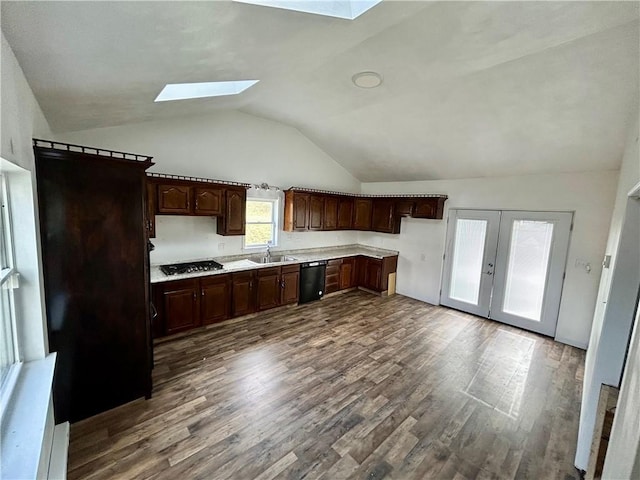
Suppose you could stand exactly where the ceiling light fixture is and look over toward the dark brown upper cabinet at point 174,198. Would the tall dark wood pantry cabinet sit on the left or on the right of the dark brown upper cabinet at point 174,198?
left

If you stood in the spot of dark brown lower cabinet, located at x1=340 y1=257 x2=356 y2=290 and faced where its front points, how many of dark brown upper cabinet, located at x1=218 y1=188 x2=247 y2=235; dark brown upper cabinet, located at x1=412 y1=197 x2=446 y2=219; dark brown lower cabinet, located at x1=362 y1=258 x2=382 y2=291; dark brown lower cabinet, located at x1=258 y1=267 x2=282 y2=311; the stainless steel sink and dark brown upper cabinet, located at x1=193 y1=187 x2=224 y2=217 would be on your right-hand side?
4

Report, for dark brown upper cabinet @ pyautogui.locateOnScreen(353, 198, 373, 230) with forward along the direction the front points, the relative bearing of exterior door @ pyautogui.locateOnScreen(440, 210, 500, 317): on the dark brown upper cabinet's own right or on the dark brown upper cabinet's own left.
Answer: on the dark brown upper cabinet's own left

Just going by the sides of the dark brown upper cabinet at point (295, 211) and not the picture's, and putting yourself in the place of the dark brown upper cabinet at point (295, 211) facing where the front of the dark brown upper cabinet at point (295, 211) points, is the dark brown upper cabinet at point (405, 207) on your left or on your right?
on your left

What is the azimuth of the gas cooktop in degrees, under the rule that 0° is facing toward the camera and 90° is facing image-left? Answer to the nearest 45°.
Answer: approximately 0°

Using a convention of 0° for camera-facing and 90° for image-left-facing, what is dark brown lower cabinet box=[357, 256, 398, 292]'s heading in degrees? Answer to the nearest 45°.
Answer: approximately 45°

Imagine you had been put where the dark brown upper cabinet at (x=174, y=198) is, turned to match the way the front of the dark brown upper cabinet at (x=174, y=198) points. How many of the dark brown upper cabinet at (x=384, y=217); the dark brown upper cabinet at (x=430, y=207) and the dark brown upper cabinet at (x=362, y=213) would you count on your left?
3

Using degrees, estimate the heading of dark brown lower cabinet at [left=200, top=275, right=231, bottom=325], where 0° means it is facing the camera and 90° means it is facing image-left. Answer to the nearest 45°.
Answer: approximately 315°

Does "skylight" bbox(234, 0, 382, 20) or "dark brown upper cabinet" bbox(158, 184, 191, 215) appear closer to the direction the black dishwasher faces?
the skylight

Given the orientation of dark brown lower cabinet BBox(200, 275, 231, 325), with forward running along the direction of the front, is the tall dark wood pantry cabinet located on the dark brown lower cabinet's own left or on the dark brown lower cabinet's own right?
on the dark brown lower cabinet's own right
